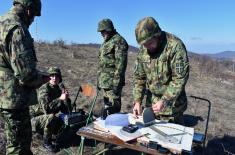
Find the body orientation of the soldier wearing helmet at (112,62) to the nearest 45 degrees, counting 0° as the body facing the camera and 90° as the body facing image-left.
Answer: approximately 45°

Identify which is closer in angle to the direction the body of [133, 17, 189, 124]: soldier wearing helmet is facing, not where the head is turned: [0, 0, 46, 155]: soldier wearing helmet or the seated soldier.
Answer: the soldier wearing helmet

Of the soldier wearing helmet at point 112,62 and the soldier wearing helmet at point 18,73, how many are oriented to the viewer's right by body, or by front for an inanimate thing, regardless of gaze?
1

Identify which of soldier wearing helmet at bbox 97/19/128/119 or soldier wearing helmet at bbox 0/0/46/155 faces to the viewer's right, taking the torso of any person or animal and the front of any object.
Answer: soldier wearing helmet at bbox 0/0/46/155

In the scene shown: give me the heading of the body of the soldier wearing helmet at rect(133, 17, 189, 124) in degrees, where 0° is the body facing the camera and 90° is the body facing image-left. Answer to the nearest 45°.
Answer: approximately 45°

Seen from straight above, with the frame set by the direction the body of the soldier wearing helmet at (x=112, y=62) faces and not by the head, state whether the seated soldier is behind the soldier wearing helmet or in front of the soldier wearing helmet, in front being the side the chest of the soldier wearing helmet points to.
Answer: in front

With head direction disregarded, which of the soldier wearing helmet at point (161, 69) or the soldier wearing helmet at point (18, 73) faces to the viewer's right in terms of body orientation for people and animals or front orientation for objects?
the soldier wearing helmet at point (18, 73)

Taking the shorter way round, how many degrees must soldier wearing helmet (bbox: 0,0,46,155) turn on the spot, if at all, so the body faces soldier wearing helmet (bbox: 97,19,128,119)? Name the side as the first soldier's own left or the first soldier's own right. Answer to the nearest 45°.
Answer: approximately 45° to the first soldier's own left

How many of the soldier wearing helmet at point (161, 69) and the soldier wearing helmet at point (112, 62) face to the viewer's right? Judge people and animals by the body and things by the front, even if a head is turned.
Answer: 0

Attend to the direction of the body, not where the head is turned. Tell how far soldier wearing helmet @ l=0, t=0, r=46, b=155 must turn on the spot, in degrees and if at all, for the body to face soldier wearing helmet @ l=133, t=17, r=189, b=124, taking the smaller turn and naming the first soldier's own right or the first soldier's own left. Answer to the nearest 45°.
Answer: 0° — they already face them

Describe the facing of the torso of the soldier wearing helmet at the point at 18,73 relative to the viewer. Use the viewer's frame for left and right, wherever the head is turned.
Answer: facing to the right of the viewer
